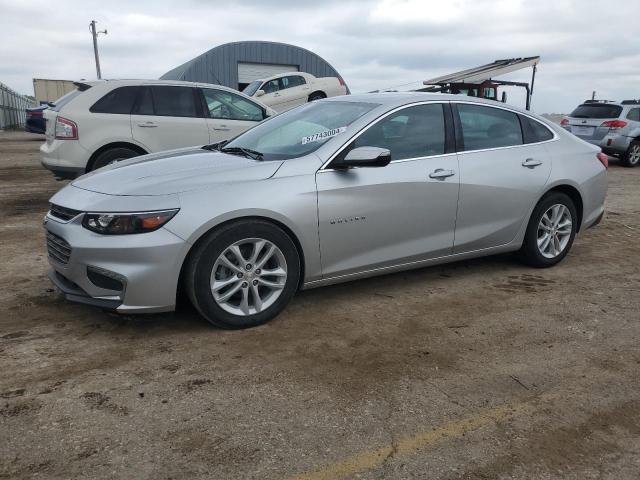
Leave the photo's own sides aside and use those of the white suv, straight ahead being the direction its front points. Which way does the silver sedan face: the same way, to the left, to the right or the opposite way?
the opposite way

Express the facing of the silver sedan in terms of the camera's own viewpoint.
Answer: facing the viewer and to the left of the viewer

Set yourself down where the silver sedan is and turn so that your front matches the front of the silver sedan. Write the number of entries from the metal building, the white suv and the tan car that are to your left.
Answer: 0

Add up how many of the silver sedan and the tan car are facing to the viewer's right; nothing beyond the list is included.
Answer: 0

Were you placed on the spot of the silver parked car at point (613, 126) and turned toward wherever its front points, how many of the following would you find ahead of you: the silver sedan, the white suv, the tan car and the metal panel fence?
0

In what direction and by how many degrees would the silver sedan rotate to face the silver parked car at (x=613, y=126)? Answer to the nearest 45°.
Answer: approximately 180°

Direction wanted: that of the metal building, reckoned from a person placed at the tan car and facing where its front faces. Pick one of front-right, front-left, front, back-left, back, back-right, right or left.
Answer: back-right

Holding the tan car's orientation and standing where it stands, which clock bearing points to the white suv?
The white suv is roughly at 9 o'clock from the tan car.

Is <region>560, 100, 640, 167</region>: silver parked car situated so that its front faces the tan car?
no

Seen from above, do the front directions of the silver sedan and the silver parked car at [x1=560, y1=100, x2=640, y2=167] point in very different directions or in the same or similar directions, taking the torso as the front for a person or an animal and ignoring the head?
very different directions

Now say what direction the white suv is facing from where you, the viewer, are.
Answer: facing away from the viewer and to the right of the viewer

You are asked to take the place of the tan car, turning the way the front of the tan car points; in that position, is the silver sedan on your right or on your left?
on your left

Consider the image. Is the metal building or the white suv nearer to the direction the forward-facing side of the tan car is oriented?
the white suv

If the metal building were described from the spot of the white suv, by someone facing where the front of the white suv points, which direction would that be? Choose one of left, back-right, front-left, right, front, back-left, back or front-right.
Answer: front-left

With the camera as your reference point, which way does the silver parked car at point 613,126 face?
facing away from the viewer and to the right of the viewer

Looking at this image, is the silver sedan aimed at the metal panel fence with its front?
no

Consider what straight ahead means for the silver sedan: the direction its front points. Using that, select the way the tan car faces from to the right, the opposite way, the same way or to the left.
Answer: the same way

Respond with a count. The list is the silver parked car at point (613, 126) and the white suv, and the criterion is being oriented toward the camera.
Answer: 0

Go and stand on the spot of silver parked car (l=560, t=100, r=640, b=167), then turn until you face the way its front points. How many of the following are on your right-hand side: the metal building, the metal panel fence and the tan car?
0

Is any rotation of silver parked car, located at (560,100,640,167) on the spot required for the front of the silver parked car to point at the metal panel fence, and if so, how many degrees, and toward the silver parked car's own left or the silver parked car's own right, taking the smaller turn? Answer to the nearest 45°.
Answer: approximately 135° to the silver parked car's own left

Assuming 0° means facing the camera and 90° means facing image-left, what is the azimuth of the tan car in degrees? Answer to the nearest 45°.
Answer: approximately 45°

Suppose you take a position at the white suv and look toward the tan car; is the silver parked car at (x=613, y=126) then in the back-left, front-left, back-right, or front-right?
front-right
